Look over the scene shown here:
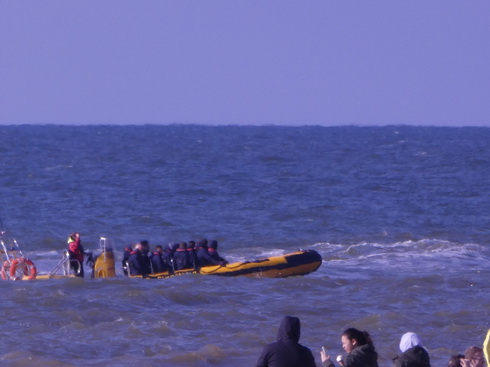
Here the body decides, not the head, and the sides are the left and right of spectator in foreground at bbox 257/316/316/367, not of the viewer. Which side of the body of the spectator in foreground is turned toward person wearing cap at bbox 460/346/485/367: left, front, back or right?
right

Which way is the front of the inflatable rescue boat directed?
to the viewer's right

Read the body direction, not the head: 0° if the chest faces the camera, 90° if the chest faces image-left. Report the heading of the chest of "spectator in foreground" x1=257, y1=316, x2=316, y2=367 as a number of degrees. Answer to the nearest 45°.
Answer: approximately 180°

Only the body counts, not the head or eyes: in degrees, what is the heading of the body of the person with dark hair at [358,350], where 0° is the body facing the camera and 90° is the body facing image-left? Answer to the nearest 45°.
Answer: approximately 90°

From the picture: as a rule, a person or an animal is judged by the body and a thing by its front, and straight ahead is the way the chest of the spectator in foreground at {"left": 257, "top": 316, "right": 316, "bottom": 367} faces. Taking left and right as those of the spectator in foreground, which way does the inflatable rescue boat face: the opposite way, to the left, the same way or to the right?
to the right

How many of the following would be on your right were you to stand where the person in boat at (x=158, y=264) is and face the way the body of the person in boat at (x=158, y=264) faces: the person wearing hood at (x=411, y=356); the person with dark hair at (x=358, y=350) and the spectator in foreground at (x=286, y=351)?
3

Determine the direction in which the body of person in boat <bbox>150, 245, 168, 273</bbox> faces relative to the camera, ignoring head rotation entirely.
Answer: to the viewer's right

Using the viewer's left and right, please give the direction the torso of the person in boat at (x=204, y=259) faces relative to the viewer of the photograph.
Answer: facing to the right of the viewer

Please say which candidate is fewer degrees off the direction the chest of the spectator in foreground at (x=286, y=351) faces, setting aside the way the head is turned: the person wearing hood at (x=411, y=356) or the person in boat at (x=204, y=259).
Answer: the person in boat

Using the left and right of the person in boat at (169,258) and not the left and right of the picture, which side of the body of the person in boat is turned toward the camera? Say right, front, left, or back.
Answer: right

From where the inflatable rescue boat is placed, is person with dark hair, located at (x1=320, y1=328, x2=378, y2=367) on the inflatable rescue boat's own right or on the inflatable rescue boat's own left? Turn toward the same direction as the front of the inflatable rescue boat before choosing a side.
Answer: on the inflatable rescue boat's own right
